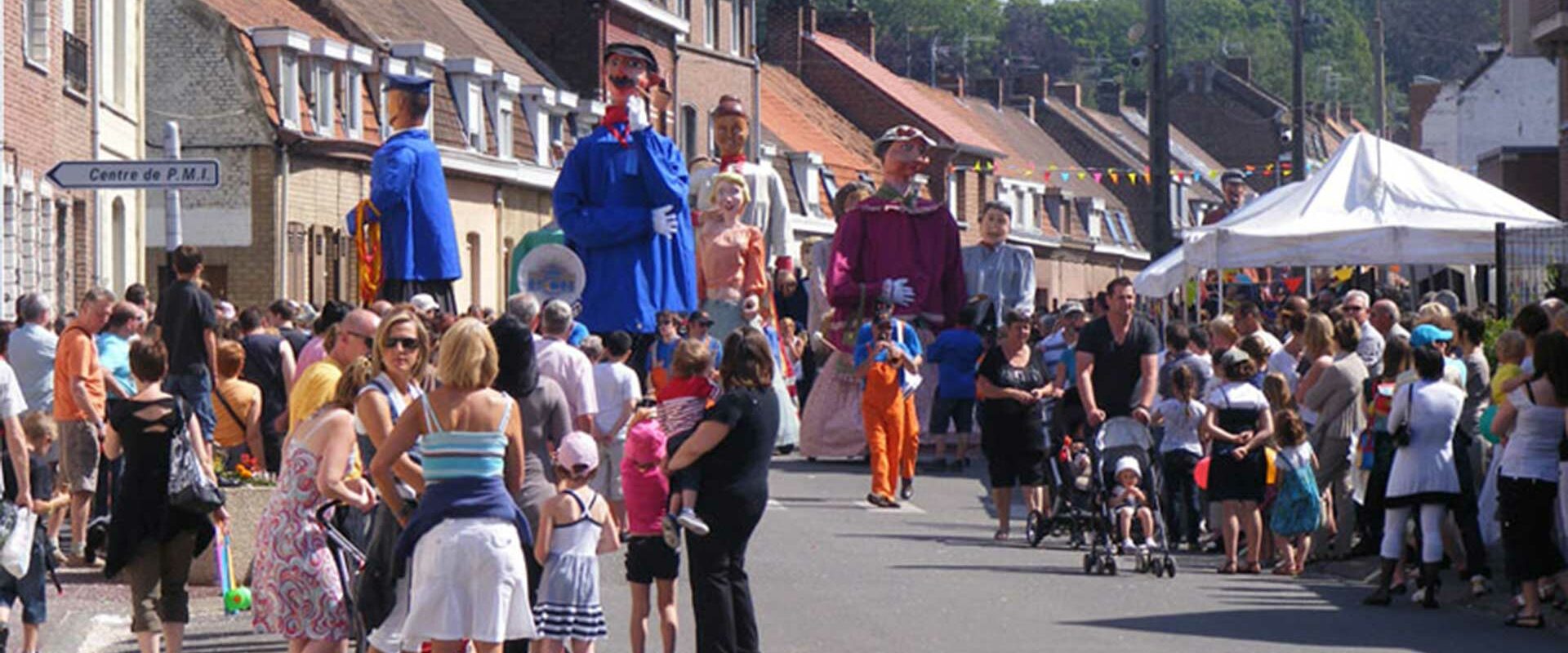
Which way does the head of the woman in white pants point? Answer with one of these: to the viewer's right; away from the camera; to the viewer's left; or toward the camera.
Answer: away from the camera

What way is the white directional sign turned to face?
toward the camera

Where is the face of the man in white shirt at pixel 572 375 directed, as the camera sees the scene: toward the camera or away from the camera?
away from the camera

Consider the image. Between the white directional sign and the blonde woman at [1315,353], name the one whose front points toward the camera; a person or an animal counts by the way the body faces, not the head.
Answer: the white directional sign

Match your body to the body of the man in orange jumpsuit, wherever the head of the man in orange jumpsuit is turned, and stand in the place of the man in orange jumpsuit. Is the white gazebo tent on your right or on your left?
on your left

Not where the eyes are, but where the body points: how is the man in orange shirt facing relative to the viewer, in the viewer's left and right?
facing to the right of the viewer

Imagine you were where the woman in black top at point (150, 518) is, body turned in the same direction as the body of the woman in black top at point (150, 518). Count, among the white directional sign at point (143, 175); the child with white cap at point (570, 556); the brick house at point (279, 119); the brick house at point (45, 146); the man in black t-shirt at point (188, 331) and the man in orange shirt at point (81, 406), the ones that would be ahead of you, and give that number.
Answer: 5

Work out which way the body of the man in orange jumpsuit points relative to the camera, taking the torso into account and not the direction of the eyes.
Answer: toward the camera

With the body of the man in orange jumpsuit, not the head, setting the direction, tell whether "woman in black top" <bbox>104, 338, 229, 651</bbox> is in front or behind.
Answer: in front

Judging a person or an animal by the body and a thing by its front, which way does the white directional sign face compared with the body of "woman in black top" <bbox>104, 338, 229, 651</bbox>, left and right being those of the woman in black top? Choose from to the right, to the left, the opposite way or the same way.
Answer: the opposite way

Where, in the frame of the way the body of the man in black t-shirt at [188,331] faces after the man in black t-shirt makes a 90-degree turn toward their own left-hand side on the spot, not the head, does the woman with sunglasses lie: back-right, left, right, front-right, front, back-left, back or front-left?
back-left

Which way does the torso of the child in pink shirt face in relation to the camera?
away from the camera

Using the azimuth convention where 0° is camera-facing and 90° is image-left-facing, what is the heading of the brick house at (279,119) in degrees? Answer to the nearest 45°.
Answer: approximately 315°

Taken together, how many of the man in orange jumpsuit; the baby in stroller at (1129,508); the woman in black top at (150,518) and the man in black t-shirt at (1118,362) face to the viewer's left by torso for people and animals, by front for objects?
0

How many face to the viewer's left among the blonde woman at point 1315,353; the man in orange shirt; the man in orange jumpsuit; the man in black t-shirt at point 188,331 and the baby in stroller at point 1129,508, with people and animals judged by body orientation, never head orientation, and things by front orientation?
1

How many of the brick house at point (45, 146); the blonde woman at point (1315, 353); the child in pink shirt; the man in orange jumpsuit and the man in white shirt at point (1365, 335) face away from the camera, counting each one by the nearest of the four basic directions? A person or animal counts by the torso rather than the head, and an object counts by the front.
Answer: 1

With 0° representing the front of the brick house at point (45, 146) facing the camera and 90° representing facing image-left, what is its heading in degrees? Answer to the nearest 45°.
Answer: approximately 315°

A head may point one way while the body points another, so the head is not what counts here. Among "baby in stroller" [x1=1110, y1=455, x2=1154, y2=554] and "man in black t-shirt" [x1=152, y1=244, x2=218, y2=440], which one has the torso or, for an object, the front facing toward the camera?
the baby in stroller

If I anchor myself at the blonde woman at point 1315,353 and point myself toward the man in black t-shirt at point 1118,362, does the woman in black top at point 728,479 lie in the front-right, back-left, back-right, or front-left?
front-left
